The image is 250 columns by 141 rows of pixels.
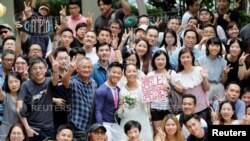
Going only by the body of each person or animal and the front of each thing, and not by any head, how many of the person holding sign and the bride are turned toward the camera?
2

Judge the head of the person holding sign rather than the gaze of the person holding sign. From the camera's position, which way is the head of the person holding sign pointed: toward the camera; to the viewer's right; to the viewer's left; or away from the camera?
toward the camera

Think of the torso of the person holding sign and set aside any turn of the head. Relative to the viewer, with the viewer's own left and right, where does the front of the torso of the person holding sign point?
facing the viewer

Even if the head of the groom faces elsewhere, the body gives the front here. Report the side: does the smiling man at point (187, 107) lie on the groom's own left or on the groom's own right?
on the groom's own left

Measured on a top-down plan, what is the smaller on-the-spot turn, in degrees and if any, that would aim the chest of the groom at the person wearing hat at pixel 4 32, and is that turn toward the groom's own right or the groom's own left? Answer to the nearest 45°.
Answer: approximately 180°

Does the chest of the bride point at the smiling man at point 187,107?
no

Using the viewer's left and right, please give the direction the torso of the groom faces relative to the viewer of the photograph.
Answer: facing the viewer and to the right of the viewer

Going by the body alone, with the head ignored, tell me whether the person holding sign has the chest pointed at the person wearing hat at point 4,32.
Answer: no

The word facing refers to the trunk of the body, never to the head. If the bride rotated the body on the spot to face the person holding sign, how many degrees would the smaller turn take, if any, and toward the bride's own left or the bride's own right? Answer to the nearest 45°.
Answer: approximately 135° to the bride's own left

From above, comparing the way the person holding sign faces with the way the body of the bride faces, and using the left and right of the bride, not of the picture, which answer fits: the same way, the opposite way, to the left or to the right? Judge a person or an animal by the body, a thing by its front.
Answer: the same way
